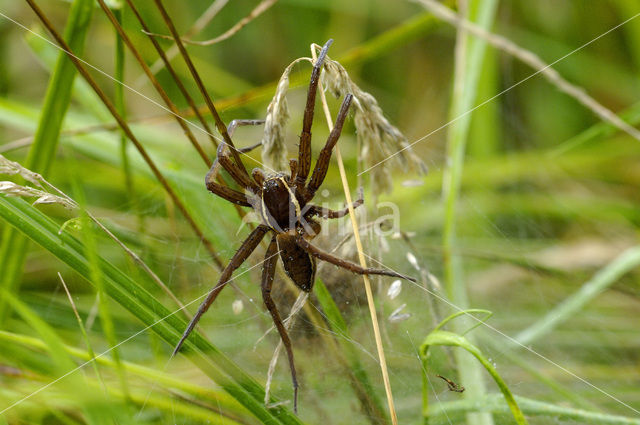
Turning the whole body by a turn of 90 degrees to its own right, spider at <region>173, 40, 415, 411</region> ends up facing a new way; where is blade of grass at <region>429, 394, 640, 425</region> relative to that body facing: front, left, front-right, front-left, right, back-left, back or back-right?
front

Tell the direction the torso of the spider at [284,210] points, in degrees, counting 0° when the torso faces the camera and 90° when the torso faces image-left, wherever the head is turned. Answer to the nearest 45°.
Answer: approximately 180°

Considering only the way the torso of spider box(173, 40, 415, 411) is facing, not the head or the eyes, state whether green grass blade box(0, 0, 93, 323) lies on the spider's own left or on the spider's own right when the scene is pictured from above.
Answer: on the spider's own left
